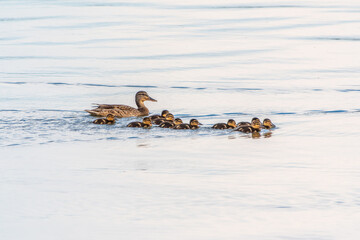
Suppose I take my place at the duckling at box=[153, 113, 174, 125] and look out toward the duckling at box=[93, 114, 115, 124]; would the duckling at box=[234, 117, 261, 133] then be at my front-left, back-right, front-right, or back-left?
back-left

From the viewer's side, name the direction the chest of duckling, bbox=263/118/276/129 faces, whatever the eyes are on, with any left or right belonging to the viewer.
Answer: facing to the right of the viewer

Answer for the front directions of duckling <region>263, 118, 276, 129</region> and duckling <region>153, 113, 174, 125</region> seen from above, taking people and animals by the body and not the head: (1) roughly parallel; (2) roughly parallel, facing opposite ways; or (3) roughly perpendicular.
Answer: roughly parallel

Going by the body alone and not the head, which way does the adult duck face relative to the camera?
to the viewer's right

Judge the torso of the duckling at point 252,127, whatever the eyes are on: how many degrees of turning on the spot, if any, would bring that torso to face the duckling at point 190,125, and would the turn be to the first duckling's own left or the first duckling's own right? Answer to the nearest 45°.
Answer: approximately 180°

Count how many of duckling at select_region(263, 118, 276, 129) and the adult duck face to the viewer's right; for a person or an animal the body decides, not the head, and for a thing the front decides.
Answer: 2

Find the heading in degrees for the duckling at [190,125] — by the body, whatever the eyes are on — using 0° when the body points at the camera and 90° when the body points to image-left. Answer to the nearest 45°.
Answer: approximately 270°

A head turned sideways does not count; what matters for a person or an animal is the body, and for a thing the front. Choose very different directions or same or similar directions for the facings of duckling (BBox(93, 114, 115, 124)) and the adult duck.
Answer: same or similar directions

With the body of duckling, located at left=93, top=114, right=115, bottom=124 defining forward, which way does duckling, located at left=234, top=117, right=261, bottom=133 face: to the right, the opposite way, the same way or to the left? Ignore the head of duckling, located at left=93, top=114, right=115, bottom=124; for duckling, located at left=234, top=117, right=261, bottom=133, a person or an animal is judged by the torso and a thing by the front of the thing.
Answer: the same way

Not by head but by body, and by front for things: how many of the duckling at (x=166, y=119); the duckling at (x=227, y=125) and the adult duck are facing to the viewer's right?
3

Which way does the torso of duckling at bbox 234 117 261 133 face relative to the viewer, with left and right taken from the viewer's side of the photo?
facing to the right of the viewer

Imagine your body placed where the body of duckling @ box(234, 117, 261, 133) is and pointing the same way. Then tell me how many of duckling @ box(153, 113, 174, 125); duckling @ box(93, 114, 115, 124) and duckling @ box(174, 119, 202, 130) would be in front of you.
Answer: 0

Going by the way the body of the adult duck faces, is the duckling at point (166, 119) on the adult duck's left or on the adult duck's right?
on the adult duck's right

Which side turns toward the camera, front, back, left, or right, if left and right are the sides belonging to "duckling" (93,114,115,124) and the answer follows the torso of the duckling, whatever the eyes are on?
right

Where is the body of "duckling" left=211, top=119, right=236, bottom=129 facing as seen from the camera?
to the viewer's right

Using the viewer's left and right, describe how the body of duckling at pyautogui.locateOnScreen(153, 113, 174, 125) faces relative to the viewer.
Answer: facing to the right of the viewer
